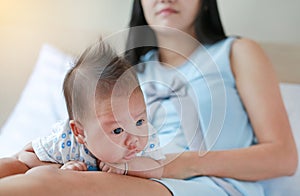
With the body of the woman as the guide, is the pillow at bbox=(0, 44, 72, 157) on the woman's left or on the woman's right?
on the woman's right

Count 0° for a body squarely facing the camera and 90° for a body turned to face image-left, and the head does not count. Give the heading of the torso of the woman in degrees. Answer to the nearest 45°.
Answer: approximately 45°

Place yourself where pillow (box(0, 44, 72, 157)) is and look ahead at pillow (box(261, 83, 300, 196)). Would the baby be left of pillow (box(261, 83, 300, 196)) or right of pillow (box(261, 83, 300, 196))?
right
